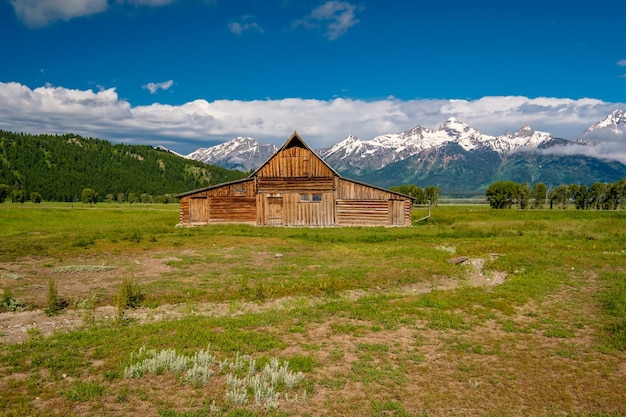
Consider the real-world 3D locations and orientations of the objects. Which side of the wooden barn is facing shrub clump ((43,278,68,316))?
front

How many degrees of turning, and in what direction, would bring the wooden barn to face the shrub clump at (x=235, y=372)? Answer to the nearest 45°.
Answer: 0° — it already faces it

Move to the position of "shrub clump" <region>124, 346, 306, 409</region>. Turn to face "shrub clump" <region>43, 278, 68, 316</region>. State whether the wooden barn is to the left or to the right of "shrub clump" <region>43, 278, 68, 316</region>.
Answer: right

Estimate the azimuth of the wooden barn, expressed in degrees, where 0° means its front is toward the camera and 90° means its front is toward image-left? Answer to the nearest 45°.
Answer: approximately 0°
